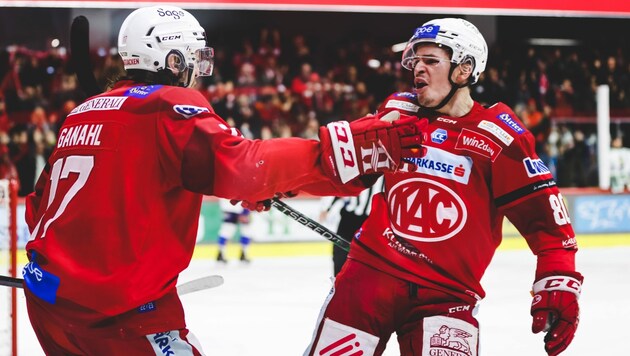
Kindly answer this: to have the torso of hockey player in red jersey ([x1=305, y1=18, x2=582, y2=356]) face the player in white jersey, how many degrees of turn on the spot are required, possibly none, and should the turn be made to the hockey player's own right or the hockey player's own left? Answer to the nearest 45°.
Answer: approximately 135° to the hockey player's own right

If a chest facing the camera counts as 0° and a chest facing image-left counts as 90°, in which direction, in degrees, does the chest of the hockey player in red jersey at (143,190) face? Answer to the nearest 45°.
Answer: approximately 225°

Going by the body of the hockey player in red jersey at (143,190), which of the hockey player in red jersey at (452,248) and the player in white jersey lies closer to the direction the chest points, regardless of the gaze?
the hockey player in red jersey

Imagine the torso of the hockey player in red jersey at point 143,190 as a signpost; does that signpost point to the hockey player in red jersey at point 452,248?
yes

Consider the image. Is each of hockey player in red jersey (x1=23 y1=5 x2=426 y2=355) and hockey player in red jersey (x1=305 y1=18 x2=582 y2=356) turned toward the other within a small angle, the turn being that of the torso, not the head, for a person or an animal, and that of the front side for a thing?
no

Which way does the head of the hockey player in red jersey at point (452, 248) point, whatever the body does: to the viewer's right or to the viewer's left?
to the viewer's left

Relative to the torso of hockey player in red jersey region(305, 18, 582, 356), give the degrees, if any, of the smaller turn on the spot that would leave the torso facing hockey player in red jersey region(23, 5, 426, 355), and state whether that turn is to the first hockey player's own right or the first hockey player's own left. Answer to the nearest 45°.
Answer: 0° — they already face them

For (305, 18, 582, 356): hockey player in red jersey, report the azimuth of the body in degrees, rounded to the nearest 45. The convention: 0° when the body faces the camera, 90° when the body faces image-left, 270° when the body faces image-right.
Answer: approximately 45°

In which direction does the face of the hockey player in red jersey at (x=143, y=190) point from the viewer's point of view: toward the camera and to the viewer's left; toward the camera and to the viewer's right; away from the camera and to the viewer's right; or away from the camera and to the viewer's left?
away from the camera and to the viewer's right

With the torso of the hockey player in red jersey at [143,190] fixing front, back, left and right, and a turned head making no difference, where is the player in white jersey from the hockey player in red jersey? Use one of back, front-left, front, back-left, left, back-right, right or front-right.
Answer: front-left

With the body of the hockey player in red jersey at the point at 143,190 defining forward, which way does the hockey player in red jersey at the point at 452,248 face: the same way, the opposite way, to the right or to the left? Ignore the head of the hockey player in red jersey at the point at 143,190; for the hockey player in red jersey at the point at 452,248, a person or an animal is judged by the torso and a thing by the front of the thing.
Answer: the opposite way
